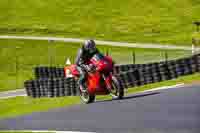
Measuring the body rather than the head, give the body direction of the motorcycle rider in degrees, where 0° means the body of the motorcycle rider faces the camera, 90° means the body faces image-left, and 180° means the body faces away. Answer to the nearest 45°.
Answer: approximately 315°

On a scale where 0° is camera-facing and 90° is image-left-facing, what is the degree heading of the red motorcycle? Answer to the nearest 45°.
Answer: approximately 315°
